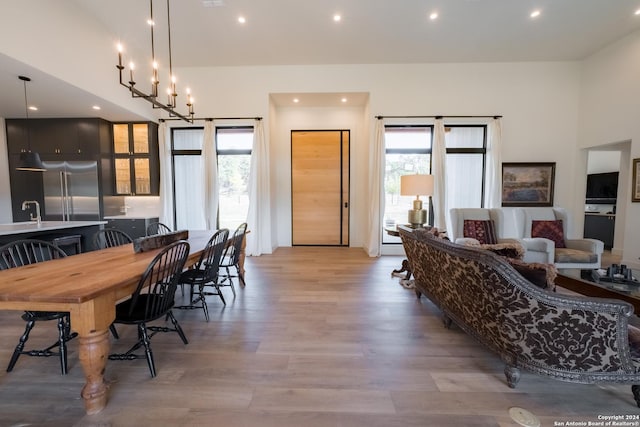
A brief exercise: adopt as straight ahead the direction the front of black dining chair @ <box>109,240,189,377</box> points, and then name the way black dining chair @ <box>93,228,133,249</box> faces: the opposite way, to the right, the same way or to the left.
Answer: the opposite way

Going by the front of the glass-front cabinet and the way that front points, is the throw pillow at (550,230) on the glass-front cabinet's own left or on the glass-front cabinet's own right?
on the glass-front cabinet's own left

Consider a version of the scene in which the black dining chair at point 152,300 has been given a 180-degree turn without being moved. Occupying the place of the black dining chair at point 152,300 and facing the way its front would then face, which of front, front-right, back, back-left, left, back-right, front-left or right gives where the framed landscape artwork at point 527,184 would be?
front-left

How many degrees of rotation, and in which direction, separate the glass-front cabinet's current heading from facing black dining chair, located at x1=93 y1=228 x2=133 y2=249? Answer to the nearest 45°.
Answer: approximately 45° to its left

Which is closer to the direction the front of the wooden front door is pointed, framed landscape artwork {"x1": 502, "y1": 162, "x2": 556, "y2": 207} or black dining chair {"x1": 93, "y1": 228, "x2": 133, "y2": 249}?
the black dining chair

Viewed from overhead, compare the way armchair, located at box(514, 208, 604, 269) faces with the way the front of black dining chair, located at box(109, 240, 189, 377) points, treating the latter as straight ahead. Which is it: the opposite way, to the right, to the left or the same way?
to the left

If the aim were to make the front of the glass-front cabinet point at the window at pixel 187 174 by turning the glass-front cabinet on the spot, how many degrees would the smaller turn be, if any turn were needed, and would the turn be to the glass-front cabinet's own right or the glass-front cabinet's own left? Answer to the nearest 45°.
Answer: approximately 135° to the glass-front cabinet's own left

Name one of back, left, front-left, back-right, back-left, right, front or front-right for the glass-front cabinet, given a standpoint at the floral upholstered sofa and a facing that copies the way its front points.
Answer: back-left

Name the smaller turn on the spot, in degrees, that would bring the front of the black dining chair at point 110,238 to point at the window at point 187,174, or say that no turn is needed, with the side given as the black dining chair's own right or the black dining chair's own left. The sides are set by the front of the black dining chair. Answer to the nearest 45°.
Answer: approximately 90° to the black dining chair's own left

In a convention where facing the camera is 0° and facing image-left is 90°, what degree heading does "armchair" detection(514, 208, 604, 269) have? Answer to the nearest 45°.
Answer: approximately 315°

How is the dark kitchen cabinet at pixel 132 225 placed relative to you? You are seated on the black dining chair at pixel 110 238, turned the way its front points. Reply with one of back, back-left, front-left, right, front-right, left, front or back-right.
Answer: back-left

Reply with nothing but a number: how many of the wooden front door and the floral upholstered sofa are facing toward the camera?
1

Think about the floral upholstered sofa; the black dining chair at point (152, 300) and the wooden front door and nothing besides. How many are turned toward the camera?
1

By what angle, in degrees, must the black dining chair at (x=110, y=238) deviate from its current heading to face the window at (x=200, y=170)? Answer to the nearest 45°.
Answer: approximately 90° to its left

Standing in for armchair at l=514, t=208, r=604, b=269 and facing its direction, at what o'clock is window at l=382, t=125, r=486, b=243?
The window is roughly at 5 o'clock from the armchair.

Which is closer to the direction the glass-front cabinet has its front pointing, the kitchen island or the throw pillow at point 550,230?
the kitchen island

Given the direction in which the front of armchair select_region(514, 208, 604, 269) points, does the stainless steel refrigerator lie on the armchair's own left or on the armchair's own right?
on the armchair's own right
